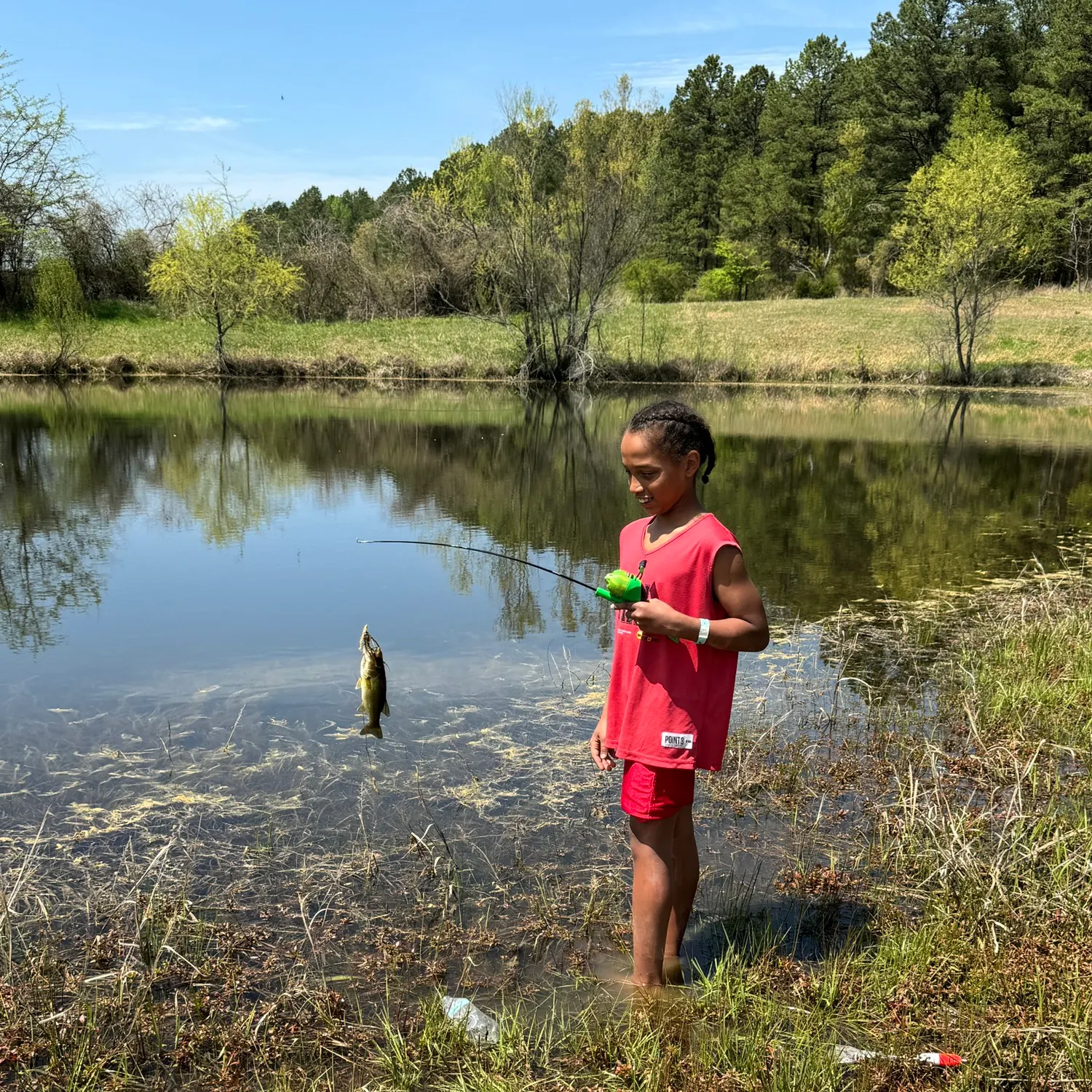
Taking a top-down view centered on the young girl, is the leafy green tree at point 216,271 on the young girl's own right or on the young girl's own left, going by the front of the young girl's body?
on the young girl's own right

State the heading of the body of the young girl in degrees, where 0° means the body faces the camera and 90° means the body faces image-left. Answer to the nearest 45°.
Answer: approximately 45°

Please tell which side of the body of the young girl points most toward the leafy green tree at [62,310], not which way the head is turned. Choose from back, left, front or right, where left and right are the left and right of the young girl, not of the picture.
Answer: right

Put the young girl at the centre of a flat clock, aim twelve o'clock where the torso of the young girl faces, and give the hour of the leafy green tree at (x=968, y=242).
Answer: The leafy green tree is roughly at 5 o'clock from the young girl.
